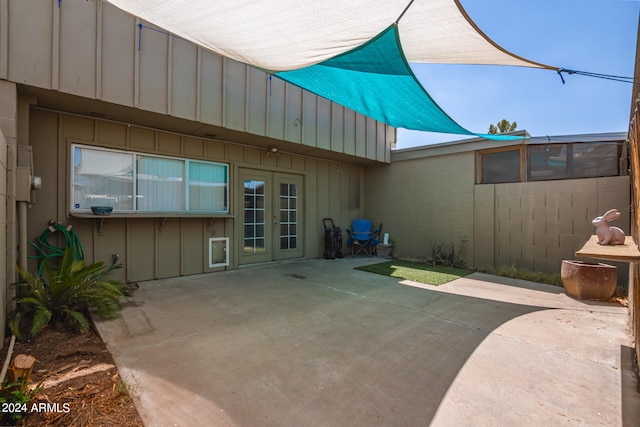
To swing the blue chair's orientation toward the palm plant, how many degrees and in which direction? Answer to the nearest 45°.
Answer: approximately 45° to its right

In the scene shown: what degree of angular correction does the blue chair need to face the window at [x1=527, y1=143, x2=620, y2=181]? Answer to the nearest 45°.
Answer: approximately 45° to its left

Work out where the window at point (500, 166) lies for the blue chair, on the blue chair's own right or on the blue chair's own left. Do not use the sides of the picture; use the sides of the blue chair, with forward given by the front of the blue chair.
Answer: on the blue chair's own left

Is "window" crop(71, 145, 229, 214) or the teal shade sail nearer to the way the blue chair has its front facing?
the teal shade sail

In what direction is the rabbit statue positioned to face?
to the viewer's left

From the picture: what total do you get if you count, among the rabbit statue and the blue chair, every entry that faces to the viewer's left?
1

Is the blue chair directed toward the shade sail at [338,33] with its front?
yes

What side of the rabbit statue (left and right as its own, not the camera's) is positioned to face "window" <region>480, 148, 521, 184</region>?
right

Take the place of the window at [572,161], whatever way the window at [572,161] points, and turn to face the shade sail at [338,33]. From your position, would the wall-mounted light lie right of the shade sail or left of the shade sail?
right
